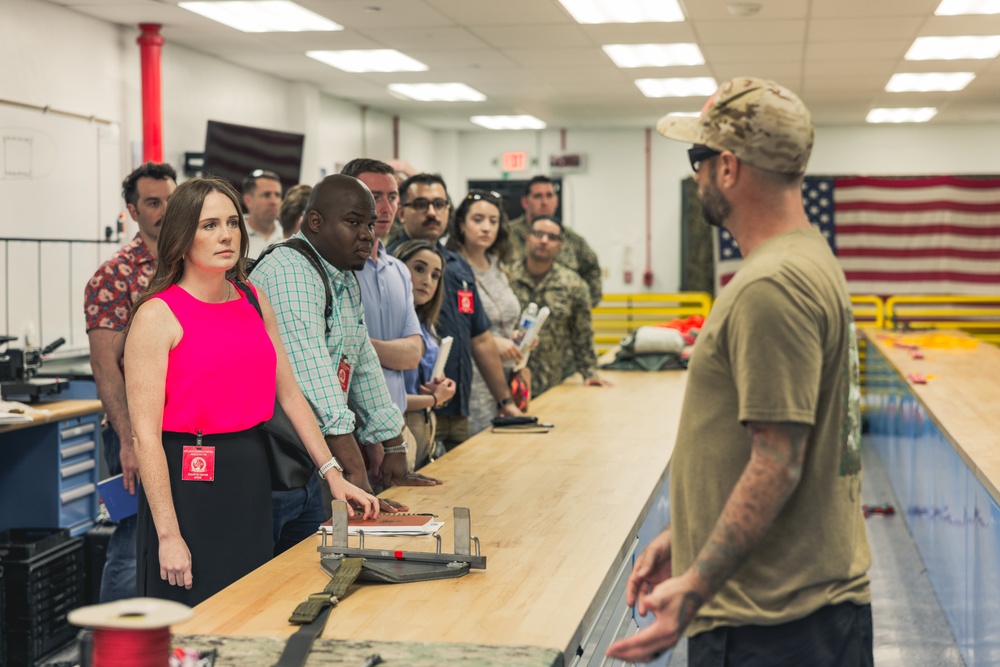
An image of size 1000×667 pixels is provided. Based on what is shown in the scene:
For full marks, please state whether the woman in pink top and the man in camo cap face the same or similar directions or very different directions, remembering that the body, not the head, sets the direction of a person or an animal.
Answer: very different directions

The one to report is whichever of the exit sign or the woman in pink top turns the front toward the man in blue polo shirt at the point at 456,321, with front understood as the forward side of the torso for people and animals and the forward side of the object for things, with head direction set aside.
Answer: the exit sign

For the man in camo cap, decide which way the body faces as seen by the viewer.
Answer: to the viewer's left

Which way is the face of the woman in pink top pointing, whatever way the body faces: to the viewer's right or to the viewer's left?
to the viewer's right

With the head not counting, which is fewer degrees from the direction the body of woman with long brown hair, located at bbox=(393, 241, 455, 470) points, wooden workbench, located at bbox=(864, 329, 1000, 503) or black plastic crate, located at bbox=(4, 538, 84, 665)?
the wooden workbench

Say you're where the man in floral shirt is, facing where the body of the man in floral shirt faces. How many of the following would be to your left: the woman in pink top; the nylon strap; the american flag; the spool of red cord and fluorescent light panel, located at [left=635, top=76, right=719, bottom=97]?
2

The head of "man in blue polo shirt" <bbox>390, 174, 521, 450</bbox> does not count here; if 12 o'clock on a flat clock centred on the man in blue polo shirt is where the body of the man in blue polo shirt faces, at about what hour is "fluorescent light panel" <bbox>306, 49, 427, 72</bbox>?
The fluorescent light panel is roughly at 7 o'clock from the man in blue polo shirt.

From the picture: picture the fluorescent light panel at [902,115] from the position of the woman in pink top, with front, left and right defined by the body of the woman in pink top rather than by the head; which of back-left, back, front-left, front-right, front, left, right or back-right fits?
left

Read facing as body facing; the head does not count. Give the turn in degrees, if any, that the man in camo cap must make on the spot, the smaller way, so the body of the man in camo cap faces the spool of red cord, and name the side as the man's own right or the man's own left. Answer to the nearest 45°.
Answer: approximately 45° to the man's own left
